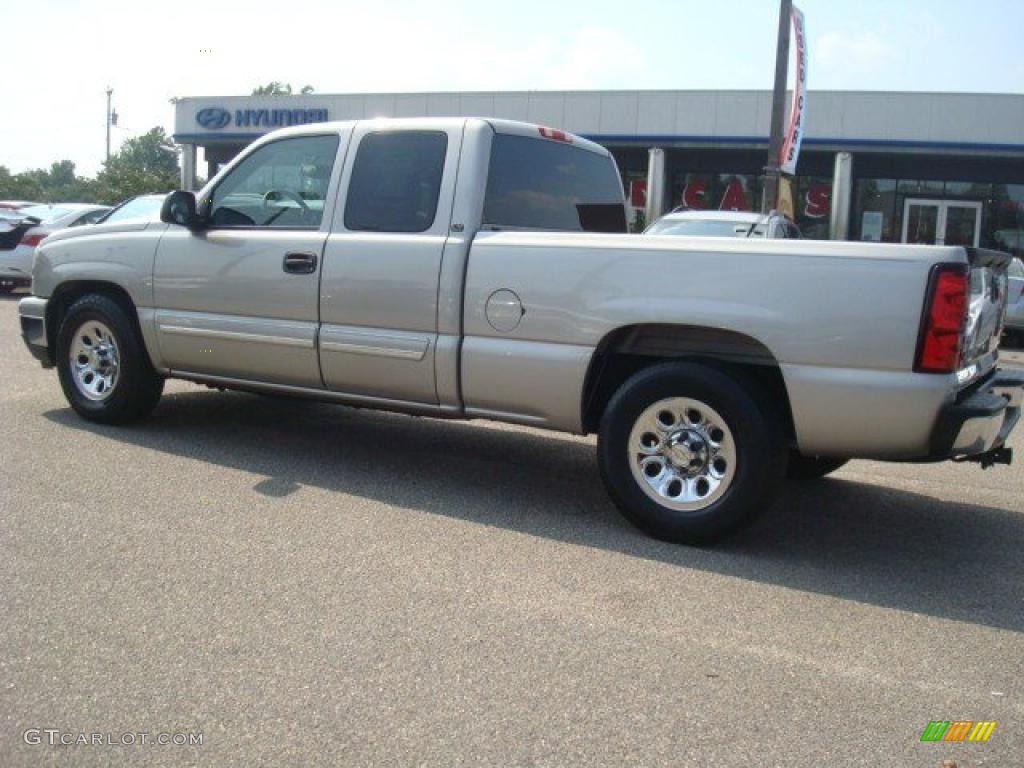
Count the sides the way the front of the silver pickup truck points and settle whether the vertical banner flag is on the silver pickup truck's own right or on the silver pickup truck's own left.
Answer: on the silver pickup truck's own right

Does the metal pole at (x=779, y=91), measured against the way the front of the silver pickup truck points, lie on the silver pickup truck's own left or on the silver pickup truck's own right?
on the silver pickup truck's own right

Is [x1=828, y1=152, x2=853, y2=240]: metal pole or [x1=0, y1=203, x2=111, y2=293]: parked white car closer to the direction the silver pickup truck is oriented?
the parked white car

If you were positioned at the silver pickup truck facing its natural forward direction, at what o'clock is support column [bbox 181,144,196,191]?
The support column is roughly at 1 o'clock from the silver pickup truck.

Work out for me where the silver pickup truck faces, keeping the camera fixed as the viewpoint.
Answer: facing away from the viewer and to the left of the viewer

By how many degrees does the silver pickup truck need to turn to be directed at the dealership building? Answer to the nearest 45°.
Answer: approximately 45° to its right

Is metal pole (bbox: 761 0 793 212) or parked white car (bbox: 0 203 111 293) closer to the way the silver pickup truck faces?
the parked white car

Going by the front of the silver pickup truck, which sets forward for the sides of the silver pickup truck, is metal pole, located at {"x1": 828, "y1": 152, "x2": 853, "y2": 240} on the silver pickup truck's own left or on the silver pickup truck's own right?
on the silver pickup truck's own right

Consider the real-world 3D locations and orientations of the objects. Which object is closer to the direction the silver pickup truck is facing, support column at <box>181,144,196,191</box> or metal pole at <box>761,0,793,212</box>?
the support column

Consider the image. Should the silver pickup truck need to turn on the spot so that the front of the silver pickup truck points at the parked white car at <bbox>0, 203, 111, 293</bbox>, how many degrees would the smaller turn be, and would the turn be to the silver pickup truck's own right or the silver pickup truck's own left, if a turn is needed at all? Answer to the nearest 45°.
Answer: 0° — it already faces it

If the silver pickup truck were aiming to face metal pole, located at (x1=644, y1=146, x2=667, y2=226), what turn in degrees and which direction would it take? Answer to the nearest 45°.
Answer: approximately 45° to its right

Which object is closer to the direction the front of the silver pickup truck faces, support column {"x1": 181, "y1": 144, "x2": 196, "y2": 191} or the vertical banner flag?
the support column
